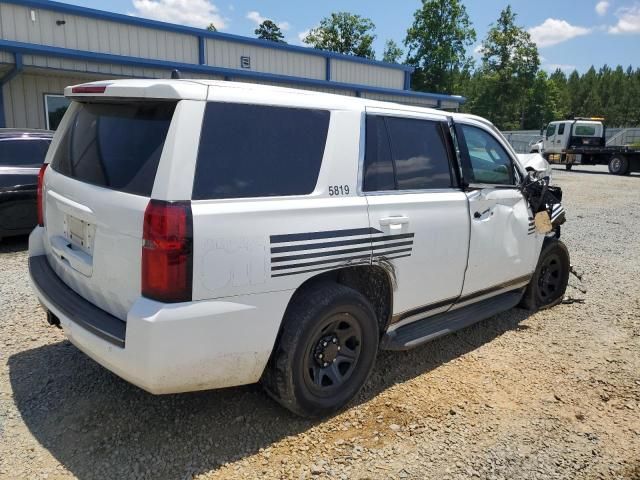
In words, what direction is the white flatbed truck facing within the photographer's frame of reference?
facing away from the viewer and to the left of the viewer

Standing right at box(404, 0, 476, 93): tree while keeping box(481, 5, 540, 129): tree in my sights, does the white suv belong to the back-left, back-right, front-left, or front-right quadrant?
back-right

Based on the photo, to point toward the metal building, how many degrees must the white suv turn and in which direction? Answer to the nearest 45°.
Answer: approximately 90° to its left

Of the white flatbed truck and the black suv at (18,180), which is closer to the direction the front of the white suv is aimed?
the white flatbed truck

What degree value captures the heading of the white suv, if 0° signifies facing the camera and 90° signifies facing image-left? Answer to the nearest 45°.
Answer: approximately 225°
